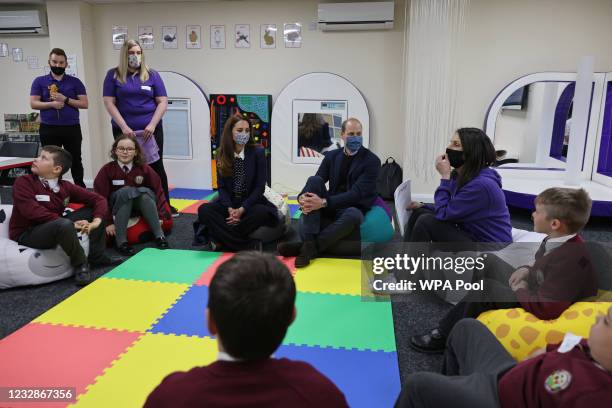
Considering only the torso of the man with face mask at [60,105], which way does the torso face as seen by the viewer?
toward the camera

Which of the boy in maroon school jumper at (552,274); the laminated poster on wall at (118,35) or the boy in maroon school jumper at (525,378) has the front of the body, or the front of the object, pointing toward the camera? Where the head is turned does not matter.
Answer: the laminated poster on wall

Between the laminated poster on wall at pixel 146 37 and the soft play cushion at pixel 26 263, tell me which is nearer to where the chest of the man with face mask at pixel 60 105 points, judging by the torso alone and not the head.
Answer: the soft play cushion

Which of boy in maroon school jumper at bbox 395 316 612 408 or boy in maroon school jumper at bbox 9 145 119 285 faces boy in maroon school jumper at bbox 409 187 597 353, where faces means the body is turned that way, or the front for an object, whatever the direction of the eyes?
boy in maroon school jumper at bbox 9 145 119 285

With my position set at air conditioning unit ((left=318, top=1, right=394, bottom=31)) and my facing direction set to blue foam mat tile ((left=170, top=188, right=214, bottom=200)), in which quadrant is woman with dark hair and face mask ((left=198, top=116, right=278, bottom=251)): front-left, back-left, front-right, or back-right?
front-left

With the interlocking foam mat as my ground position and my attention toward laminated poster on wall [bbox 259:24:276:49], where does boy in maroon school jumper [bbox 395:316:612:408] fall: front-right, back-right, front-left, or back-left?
back-right

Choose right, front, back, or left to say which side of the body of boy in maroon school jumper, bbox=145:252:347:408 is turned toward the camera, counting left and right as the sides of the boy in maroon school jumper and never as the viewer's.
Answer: back

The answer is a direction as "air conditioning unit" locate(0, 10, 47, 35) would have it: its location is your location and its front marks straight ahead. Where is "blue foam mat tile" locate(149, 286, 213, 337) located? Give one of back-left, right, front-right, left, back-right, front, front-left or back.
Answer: front

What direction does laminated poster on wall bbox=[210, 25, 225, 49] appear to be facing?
toward the camera

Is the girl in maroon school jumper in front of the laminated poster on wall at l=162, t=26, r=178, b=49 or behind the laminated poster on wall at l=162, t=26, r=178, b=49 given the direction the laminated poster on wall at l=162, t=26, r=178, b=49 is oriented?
in front

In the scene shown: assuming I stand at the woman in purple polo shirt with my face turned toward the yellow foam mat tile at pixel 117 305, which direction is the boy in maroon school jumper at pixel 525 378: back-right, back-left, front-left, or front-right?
front-left

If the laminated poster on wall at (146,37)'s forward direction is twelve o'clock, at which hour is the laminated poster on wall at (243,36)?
the laminated poster on wall at (243,36) is roughly at 10 o'clock from the laminated poster on wall at (146,37).

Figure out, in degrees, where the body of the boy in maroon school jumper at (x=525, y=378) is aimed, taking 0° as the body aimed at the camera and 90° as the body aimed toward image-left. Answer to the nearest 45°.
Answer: approximately 90°

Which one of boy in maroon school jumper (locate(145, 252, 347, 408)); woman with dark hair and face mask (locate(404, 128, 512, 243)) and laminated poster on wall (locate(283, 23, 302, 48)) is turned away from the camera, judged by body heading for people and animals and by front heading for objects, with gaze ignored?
the boy in maroon school jumper

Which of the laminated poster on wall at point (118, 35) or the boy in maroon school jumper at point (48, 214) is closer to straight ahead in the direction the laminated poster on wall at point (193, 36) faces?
the boy in maroon school jumper

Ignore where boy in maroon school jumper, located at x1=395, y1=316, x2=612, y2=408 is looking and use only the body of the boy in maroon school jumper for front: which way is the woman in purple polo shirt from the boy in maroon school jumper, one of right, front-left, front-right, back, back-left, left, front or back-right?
front-right

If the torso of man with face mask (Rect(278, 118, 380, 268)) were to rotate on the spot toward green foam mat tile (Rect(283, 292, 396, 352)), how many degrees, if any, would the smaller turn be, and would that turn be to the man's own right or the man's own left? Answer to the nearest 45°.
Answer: approximately 45° to the man's own left

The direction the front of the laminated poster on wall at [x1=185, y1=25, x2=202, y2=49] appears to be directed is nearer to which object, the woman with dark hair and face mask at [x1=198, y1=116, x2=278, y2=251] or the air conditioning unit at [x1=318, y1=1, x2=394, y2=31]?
the woman with dark hair and face mask
